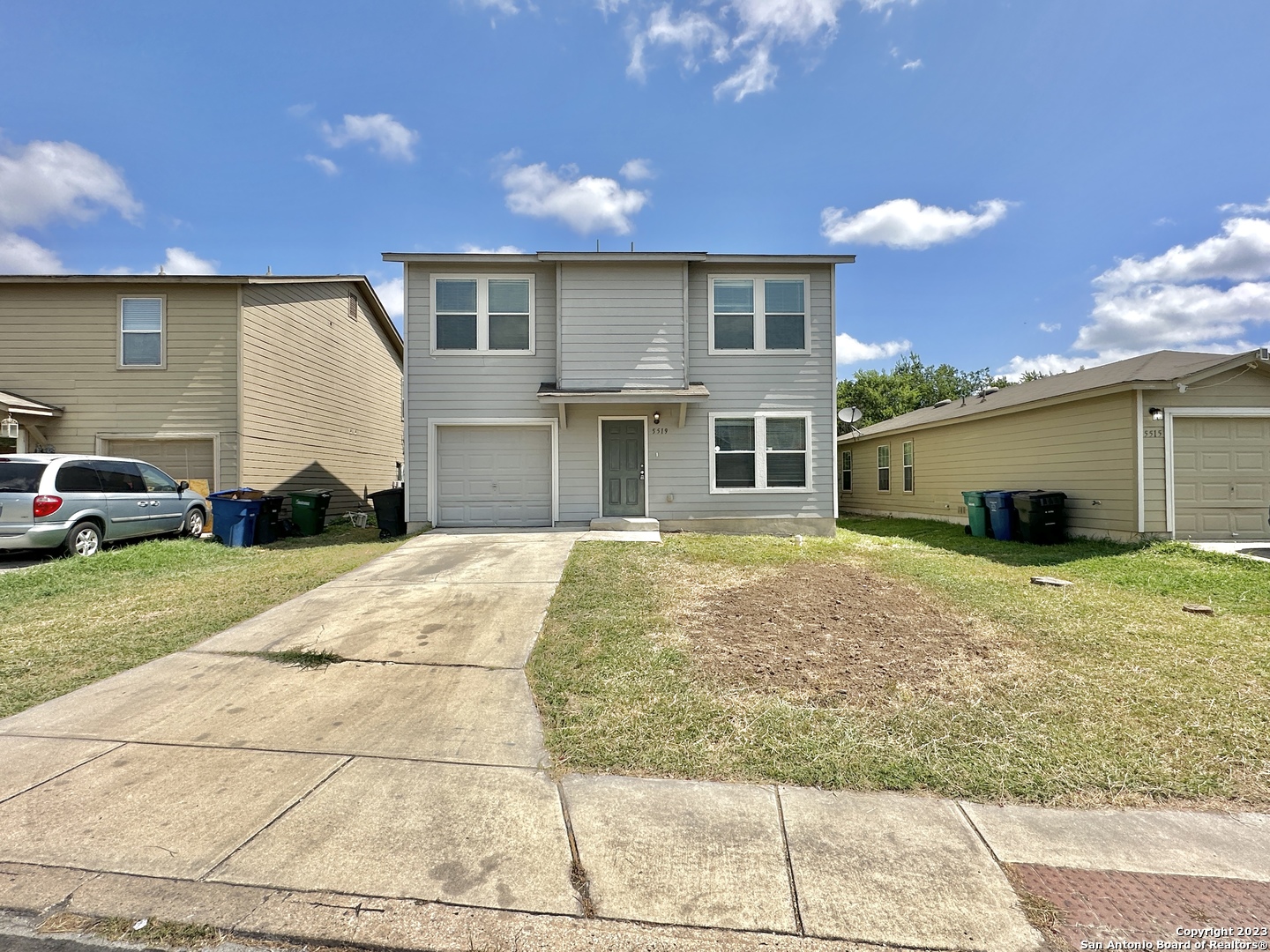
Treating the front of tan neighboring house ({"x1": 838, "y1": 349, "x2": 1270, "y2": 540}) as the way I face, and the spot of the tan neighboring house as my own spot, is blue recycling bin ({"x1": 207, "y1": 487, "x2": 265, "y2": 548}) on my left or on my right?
on my right

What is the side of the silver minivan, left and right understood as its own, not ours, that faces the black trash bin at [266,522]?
front

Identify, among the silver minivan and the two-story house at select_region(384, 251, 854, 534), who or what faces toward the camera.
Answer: the two-story house

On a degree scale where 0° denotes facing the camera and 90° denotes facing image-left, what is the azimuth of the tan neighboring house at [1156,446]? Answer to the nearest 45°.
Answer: approximately 315°

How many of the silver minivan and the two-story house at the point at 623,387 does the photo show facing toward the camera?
1

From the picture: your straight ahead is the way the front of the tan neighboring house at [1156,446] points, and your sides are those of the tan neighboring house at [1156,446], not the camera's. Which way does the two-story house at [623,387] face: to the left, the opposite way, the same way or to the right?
the same way

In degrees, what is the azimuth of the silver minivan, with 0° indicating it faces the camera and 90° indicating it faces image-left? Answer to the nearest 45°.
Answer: approximately 225°

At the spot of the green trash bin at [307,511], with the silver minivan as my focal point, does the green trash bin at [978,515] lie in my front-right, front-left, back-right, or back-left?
back-left

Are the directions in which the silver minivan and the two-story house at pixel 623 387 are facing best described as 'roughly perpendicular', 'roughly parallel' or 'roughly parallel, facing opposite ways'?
roughly parallel, facing opposite ways

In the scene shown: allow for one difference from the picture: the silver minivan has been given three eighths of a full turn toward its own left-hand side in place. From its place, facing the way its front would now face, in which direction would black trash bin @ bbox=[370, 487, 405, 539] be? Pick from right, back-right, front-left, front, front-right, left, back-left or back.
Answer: back

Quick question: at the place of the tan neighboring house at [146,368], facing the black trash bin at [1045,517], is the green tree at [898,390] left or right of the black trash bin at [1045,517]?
left

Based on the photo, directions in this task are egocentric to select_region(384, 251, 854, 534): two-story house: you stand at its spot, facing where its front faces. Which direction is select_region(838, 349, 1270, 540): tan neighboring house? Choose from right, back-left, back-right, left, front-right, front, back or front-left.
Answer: left

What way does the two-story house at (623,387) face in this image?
toward the camera

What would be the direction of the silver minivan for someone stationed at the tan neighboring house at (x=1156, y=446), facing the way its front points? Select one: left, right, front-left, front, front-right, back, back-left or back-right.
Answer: right

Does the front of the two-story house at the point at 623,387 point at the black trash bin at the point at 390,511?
no
